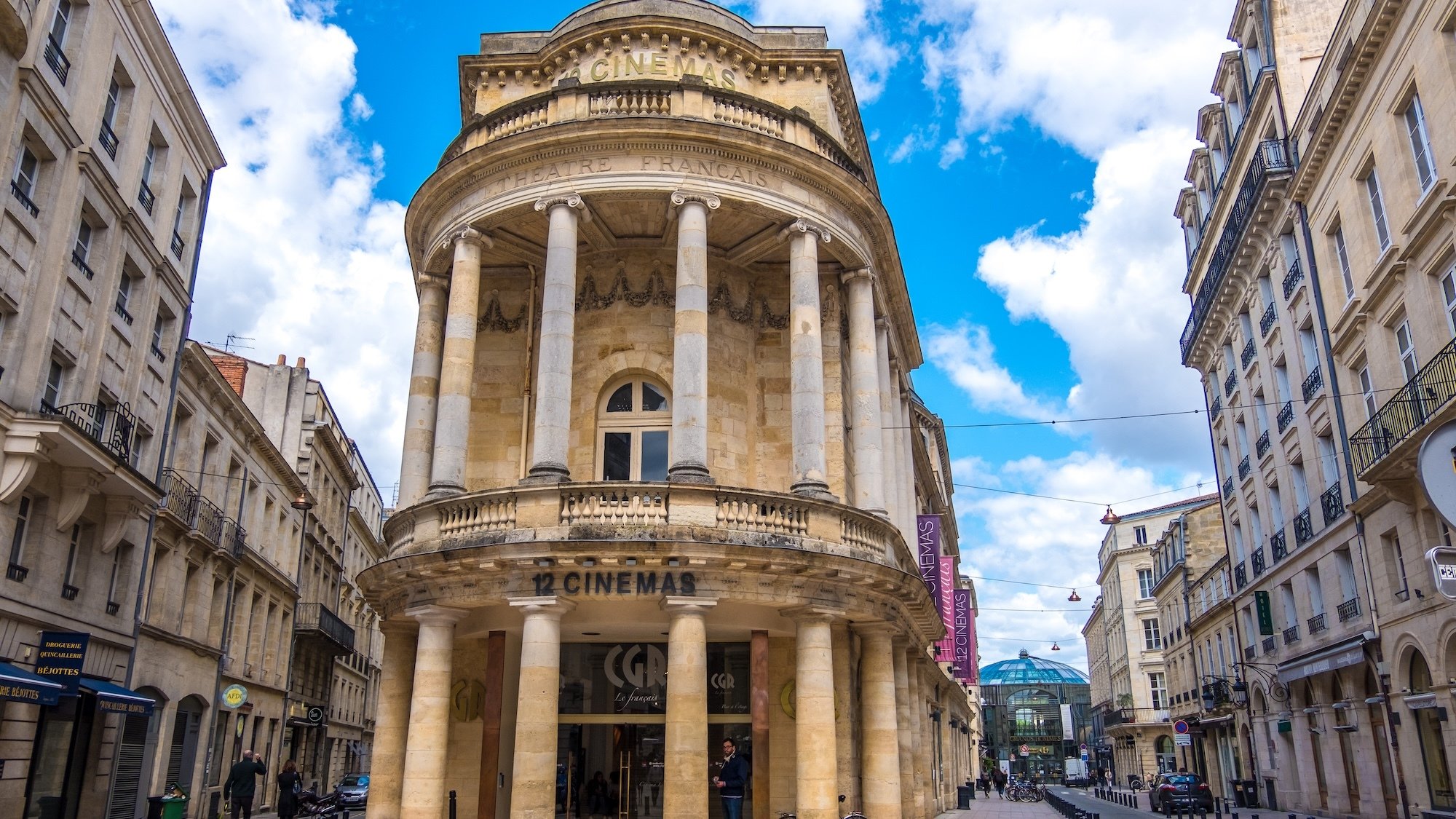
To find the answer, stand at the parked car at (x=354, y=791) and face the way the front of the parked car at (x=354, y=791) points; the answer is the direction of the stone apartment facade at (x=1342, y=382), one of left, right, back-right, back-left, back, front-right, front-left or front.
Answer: front-left

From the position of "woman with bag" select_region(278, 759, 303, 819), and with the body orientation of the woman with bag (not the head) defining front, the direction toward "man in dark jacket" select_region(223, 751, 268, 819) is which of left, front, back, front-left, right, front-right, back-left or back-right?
left

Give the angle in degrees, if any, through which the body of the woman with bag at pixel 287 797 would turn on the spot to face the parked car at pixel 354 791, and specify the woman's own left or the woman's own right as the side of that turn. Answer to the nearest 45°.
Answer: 0° — they already face it

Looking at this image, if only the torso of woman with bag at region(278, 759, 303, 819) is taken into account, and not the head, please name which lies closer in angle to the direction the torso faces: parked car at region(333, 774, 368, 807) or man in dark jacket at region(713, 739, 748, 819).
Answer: the parked car

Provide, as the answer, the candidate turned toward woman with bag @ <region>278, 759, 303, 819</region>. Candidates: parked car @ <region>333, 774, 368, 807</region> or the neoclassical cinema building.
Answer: the parked car

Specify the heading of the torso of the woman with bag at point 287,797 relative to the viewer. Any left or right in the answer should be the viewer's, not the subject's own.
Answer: facing away from the viewer

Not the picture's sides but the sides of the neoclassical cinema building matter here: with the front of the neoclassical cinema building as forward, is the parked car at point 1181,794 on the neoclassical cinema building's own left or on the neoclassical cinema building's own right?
on the neoclassical cinema building's own left

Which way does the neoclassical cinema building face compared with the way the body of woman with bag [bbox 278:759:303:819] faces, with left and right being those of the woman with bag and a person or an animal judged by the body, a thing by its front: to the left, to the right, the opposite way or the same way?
the opposite way

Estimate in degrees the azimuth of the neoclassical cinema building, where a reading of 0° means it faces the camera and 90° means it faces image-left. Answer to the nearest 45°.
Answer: approximately 0°

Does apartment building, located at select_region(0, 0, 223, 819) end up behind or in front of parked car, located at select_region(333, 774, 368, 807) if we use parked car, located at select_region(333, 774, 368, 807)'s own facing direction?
in front

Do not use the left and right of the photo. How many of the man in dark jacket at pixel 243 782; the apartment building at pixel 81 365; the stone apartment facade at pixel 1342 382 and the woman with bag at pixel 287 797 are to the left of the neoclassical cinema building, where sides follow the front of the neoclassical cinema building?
1

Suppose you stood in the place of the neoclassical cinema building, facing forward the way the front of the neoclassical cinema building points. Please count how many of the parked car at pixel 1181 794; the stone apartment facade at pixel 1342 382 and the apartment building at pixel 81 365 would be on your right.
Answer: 1

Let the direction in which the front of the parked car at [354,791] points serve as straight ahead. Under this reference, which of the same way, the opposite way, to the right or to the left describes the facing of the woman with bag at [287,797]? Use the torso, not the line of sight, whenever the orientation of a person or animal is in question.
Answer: the opposite way
